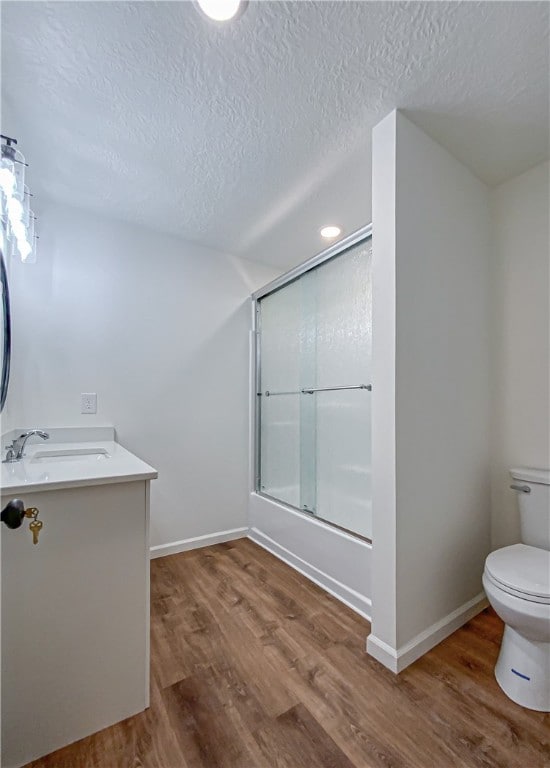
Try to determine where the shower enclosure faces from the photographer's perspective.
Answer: facing the viewer and to the left of the viewer

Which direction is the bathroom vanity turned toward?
to the viewer's right

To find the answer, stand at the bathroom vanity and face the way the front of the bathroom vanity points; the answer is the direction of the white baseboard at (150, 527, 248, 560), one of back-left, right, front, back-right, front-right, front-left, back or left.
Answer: front-left

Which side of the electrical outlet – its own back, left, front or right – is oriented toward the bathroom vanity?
front

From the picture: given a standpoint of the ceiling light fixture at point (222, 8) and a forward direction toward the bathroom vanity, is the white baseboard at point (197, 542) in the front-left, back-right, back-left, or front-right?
front-right

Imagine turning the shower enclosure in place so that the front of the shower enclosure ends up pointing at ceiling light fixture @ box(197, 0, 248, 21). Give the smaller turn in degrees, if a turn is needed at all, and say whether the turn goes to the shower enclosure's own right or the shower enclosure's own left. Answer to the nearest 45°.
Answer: approximately 45° to the shower enclosure's own left

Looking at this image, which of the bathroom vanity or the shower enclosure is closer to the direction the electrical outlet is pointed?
the bathroom vanity

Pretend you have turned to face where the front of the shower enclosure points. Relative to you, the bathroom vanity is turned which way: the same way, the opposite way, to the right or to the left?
the opposite way

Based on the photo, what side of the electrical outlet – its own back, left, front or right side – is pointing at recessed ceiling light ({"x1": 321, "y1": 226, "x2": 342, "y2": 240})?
left
